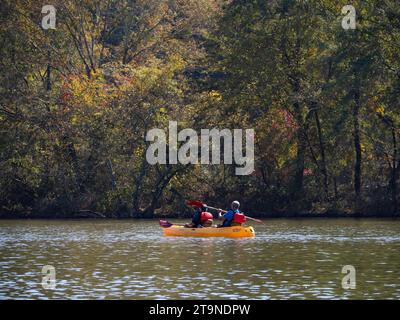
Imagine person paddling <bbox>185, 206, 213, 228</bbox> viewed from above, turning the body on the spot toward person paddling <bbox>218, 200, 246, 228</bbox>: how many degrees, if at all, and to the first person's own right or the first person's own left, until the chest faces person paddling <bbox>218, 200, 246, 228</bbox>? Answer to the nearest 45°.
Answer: approximately 135° to the first person's own left

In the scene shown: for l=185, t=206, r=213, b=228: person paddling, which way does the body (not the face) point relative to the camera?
to the viewer's left
